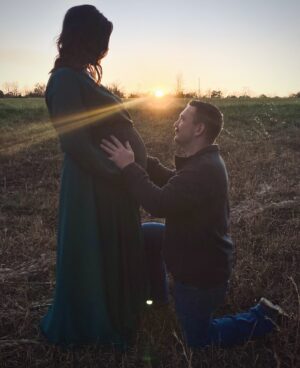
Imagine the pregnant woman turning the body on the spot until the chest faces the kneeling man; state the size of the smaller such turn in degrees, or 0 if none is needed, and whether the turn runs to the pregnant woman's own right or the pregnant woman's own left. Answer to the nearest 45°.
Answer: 0° — they already face them

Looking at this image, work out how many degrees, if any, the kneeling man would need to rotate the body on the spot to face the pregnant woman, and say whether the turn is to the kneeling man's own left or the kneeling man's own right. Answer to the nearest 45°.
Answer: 0° — they already face them

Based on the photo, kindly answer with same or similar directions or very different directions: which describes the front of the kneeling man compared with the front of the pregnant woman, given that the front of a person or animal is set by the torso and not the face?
very different directions

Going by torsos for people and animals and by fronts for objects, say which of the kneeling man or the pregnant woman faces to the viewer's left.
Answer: the kneeling man

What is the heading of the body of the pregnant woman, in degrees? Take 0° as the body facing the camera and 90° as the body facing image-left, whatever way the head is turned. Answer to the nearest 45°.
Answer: approximately 270°

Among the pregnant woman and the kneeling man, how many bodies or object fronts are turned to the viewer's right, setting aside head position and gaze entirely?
1

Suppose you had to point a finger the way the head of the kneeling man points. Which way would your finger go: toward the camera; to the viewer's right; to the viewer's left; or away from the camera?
to the viewer's left

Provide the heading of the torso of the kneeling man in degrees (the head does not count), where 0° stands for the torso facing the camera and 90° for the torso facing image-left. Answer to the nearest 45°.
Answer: approximately 90°
